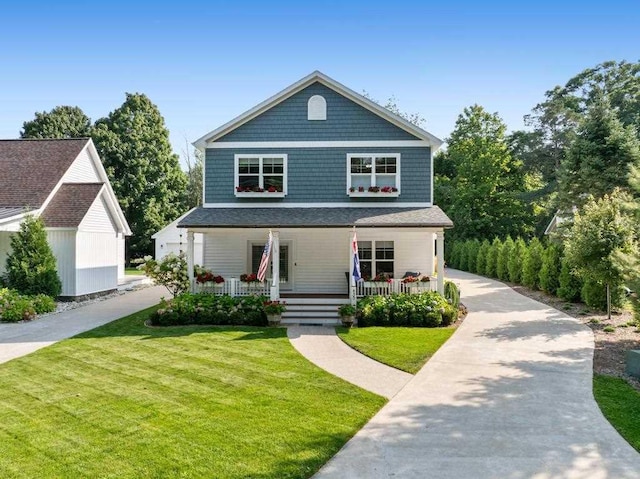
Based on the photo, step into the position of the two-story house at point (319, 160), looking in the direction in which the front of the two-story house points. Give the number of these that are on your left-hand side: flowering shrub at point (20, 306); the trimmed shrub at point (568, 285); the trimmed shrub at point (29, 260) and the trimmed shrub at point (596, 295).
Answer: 2

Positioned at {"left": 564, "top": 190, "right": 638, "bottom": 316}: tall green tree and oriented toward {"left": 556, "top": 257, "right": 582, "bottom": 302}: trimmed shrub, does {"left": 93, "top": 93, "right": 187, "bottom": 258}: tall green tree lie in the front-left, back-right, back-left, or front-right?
front-left

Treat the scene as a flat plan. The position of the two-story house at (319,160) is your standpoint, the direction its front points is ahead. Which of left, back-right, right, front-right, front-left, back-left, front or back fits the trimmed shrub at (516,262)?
back-left

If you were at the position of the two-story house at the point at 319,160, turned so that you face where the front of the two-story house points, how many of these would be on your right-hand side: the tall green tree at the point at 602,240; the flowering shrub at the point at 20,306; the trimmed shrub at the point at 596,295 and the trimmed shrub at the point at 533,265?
1

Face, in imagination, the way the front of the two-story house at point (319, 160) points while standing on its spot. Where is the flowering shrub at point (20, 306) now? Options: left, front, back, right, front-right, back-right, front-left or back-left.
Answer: right

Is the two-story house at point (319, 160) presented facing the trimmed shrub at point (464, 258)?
no

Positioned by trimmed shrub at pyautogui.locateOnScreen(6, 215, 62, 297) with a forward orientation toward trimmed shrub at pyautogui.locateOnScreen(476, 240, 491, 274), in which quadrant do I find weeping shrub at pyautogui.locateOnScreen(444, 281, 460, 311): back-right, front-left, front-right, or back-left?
front-right

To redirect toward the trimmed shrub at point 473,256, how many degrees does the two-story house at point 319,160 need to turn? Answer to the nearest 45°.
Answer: approximately 135° to its left

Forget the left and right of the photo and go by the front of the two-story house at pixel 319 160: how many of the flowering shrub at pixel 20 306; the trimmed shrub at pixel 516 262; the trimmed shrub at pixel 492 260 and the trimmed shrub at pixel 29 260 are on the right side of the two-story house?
2

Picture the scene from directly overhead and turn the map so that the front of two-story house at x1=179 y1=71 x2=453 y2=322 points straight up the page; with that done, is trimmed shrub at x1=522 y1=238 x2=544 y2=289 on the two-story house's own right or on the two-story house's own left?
on the two-story house's own left

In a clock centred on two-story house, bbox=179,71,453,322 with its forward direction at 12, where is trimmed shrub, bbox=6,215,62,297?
The trimmed shrub is roughly at 3 o'clock from the two-story house.

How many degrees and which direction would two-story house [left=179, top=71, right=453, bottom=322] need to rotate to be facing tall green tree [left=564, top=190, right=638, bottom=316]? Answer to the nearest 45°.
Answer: approximately 45° to its left

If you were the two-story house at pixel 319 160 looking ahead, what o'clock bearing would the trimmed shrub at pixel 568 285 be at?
The trimmed shrub is roughly at 9 o'clock from the two-story house.

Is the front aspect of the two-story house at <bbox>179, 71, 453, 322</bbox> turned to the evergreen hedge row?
no

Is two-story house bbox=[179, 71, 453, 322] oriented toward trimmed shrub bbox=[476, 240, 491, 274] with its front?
no

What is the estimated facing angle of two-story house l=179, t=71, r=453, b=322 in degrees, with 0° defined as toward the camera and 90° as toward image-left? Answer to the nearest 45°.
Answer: approximately 0°

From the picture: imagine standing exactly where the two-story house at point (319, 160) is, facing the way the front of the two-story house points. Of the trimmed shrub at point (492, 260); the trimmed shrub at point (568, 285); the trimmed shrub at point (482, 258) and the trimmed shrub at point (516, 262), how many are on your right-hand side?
0
